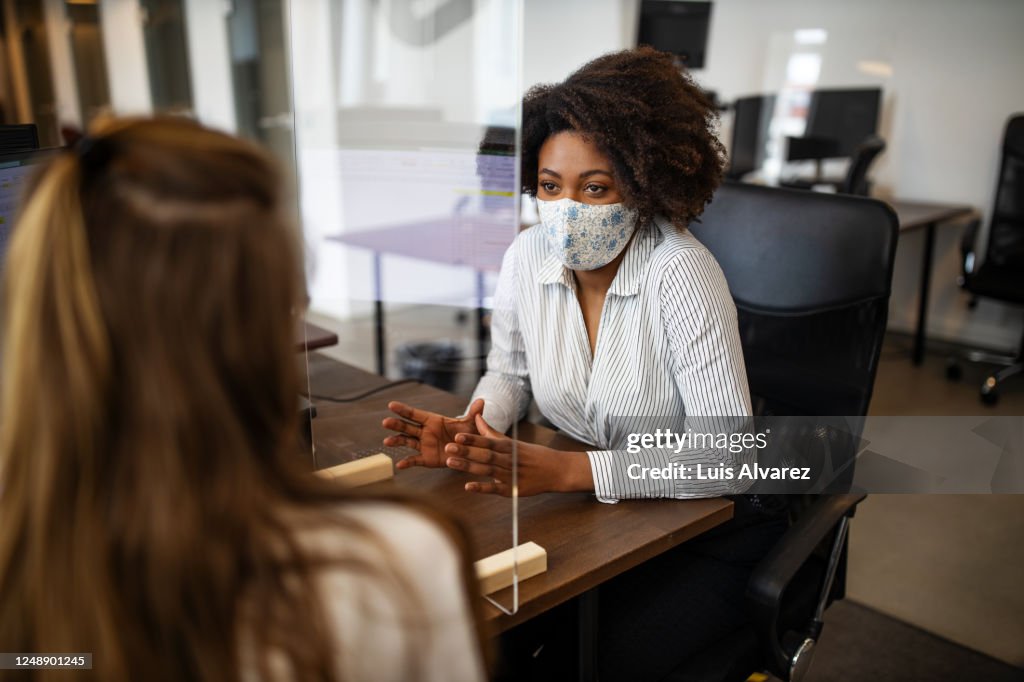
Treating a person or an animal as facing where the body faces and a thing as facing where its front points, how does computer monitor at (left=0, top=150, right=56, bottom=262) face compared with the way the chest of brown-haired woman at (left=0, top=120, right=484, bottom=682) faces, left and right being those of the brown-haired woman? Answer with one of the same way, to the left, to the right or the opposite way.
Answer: to the right

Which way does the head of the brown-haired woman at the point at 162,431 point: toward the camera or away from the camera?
away from the camera

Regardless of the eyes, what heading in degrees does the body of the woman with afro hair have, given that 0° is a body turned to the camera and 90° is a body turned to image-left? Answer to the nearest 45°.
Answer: approximately 45°

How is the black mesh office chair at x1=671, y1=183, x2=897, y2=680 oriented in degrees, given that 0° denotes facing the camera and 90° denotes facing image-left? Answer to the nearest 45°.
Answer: approximately 45°

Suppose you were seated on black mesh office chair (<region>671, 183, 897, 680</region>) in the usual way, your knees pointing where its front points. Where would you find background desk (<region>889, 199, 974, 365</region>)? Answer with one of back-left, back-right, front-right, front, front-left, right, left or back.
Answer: back-right

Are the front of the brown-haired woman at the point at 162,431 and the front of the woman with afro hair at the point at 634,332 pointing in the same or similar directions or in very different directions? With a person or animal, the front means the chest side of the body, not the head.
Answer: very different directions

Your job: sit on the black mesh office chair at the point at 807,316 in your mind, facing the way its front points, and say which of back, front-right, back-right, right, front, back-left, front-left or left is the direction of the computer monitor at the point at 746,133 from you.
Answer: back-right

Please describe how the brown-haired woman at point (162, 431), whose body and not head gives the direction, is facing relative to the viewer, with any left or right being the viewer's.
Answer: facing away from the viewer and to the right of the viewer

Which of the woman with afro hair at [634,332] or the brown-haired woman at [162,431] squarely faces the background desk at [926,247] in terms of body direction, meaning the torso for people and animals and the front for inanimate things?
the brown-haired woman

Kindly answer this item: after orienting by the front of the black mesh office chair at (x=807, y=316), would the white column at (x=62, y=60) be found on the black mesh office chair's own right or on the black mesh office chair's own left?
on the black mesh office chair's own right

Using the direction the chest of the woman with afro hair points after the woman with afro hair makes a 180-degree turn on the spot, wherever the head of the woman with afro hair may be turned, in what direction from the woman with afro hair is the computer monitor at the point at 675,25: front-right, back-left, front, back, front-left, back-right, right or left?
front-left

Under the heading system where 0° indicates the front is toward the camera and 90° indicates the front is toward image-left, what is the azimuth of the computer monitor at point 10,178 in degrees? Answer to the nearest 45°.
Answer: approximately 315°
